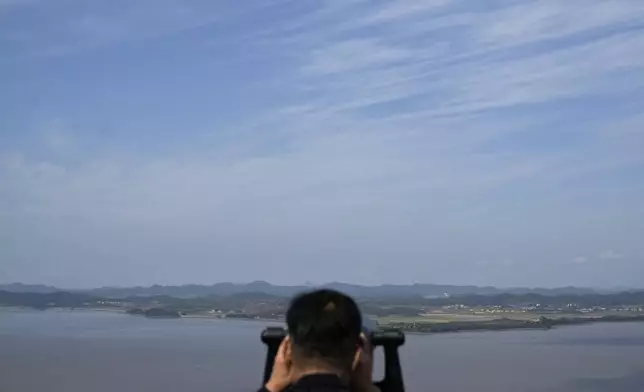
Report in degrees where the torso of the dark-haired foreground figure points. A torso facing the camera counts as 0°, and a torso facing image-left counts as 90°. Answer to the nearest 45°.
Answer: approximately 180°

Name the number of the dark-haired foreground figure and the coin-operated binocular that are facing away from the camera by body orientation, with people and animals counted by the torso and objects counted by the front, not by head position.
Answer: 2

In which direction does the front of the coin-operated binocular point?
away from the camera

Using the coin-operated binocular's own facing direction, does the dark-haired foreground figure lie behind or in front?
behind

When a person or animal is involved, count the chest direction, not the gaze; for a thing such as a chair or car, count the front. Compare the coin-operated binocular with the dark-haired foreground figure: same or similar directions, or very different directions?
same or similar directions

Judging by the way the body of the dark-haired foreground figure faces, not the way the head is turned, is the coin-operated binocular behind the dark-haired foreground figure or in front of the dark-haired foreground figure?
in front
